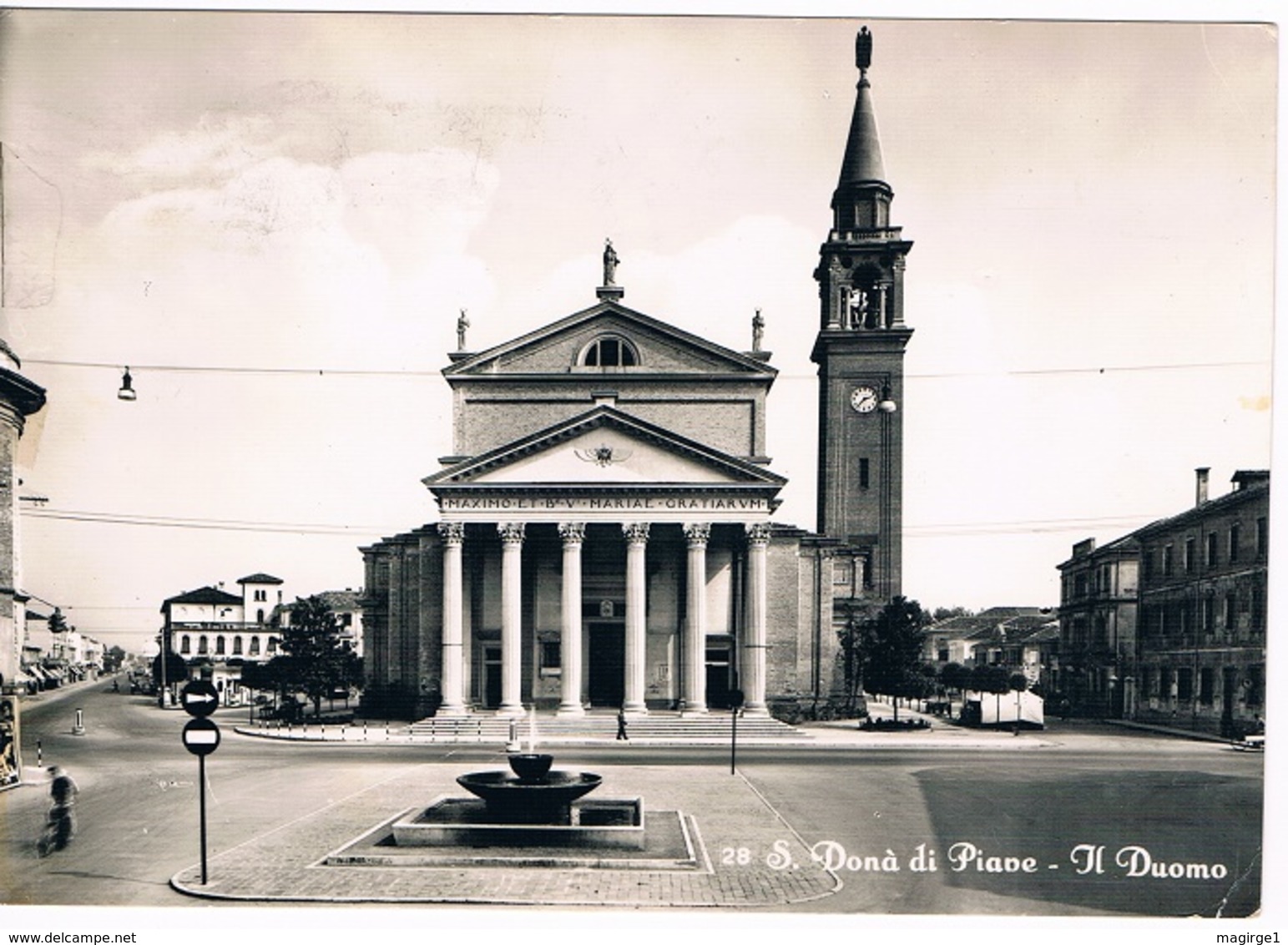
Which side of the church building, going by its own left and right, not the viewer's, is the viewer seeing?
front

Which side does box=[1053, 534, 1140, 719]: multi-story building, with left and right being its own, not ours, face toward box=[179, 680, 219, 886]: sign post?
front

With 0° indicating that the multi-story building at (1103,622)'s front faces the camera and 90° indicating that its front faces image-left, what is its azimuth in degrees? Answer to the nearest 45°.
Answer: approximately 45°

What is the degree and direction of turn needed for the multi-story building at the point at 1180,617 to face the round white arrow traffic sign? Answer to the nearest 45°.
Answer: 0° — it already faces it

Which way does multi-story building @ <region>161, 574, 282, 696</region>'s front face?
toward the camera

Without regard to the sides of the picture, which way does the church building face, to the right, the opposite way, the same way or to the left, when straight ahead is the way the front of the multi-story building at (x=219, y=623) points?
the same way

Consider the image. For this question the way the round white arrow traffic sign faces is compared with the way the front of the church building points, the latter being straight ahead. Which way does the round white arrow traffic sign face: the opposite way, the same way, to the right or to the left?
the same way

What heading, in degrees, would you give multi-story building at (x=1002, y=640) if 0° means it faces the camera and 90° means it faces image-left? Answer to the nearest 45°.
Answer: approximately 45°

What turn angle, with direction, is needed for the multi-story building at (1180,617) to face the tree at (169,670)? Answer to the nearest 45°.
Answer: approximately 45° to its right

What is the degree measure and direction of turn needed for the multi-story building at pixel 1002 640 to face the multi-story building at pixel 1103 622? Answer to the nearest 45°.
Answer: approximately 45° to its left

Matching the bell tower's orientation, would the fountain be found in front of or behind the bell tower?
in front

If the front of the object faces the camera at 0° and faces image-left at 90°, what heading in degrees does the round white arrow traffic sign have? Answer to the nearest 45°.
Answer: approximately 0°
